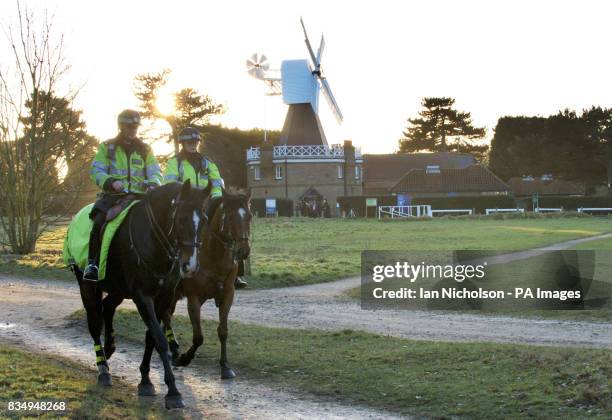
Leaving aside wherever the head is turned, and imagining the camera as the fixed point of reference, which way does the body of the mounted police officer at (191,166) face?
toward the camera

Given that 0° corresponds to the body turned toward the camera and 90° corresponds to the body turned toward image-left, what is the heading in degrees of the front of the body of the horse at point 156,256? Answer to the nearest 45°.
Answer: approximately 315°

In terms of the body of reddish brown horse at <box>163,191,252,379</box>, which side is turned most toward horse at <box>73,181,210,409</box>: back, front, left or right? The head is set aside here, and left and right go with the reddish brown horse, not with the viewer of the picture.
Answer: right

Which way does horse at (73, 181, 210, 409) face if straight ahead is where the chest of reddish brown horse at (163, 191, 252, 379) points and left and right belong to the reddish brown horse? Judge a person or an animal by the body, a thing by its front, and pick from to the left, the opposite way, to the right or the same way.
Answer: the same way

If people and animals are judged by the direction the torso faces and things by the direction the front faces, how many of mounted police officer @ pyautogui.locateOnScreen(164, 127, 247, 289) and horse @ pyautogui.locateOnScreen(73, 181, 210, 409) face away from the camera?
0

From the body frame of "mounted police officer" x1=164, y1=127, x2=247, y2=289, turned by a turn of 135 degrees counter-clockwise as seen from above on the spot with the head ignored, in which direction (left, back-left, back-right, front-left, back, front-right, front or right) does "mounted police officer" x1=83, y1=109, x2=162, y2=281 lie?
back

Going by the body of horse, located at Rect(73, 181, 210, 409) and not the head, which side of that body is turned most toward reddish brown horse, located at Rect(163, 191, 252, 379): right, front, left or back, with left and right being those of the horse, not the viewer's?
left
